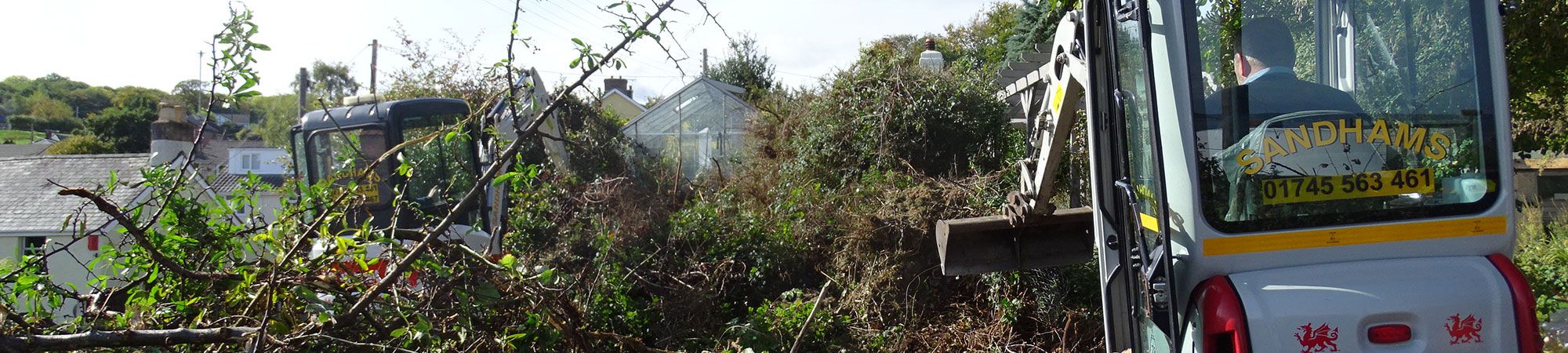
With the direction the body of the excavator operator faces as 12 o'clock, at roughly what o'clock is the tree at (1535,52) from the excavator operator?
The tree is roughly at 2 o'clock from the excavator operator.

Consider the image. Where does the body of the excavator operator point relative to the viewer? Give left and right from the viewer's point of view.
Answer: facing away from the viewer and to the left of the viewer

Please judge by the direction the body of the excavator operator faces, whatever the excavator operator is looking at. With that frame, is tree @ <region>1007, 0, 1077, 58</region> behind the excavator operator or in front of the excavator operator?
in front

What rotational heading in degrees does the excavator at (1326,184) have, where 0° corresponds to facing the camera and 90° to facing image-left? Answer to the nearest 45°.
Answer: approximately 135°

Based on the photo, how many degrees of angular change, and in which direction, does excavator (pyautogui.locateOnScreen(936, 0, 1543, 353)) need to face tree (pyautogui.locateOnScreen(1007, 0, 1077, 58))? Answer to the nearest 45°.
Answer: approximately 45° to its right

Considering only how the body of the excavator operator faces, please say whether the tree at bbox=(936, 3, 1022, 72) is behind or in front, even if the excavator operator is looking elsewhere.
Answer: in front
